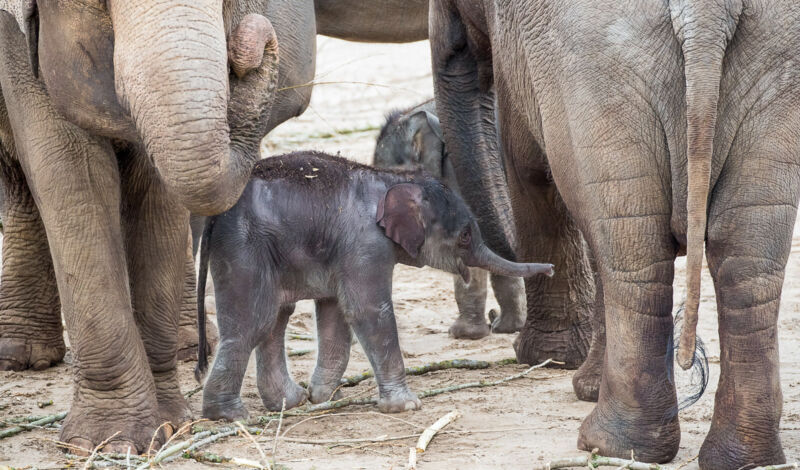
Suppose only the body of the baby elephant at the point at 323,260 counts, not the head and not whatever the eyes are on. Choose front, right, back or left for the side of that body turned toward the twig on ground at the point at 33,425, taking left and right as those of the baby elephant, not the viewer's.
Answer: back

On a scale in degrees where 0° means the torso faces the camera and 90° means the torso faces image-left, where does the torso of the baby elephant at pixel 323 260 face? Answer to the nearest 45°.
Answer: approximately 270°

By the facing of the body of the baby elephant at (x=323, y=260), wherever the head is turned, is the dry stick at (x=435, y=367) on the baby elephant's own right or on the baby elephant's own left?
on the baby elephant's own left

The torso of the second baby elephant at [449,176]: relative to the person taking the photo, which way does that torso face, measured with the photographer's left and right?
facing to the left of the viewer

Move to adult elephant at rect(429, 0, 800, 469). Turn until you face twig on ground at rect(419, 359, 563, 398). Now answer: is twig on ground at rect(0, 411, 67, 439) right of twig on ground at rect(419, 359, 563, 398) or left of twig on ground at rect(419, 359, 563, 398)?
left

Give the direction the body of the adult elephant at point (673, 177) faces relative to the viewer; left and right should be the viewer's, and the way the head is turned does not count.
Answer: facing away from the viewer and to the left of the viewer
